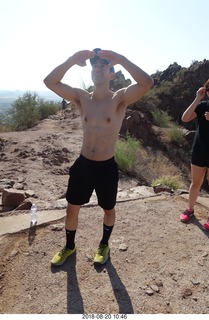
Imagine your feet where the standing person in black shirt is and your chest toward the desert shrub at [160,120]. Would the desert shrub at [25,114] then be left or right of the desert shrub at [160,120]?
left

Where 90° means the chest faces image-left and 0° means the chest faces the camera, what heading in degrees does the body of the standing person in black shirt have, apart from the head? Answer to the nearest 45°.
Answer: approximately 45°

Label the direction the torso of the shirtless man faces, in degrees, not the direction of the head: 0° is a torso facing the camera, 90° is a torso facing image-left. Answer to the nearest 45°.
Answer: approximately 0°

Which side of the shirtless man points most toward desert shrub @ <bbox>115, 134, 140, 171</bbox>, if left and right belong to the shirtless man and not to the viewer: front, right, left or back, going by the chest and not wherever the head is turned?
back

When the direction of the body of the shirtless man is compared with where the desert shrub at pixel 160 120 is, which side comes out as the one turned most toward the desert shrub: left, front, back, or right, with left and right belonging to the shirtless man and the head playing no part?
back

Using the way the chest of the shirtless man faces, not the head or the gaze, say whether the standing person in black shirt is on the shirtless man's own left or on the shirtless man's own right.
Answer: on the shirtless man's own left

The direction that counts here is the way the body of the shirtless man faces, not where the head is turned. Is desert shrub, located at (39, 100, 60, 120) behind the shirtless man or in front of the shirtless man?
behind

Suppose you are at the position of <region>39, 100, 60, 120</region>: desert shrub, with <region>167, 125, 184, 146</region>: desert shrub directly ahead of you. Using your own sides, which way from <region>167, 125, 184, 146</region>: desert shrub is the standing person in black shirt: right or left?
right

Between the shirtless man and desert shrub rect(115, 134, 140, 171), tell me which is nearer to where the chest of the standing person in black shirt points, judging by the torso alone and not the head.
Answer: the shirtless man

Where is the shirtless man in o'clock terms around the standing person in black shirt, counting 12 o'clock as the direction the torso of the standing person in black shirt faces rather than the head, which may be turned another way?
The shirtless man is roughly at 12 o'clock from the standing person in black shirt.
